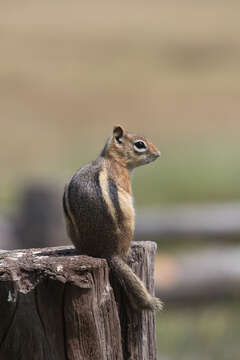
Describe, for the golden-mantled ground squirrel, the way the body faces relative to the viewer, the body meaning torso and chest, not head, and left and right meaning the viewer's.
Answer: facing away from the viewer and to the right of the viewer

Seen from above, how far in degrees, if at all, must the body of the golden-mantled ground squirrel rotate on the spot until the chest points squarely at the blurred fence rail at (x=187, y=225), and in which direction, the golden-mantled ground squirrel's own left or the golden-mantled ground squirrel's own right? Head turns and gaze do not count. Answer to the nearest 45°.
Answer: approximately 45° to the golden-mantled ground squirrel's own left

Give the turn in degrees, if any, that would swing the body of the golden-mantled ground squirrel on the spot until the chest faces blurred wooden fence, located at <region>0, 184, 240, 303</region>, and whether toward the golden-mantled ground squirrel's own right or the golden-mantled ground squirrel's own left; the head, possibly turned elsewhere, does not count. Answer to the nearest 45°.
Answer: approximately 45° to the golden-mantled ground squirrel's own left

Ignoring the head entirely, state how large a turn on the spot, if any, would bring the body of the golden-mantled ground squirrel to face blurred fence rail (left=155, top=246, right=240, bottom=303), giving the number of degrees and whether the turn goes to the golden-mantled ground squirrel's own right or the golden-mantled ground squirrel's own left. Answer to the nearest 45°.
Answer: approximately 45° to the golden-mantled ground squirrel's own left
